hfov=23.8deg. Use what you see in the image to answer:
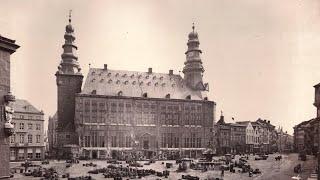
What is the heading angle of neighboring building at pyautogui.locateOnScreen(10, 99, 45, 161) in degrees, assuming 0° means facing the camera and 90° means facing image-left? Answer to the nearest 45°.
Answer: approximately 0°

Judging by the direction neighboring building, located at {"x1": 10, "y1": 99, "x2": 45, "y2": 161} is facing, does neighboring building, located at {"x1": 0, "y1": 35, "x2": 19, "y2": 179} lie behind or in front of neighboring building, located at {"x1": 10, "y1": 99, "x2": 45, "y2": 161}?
in front
